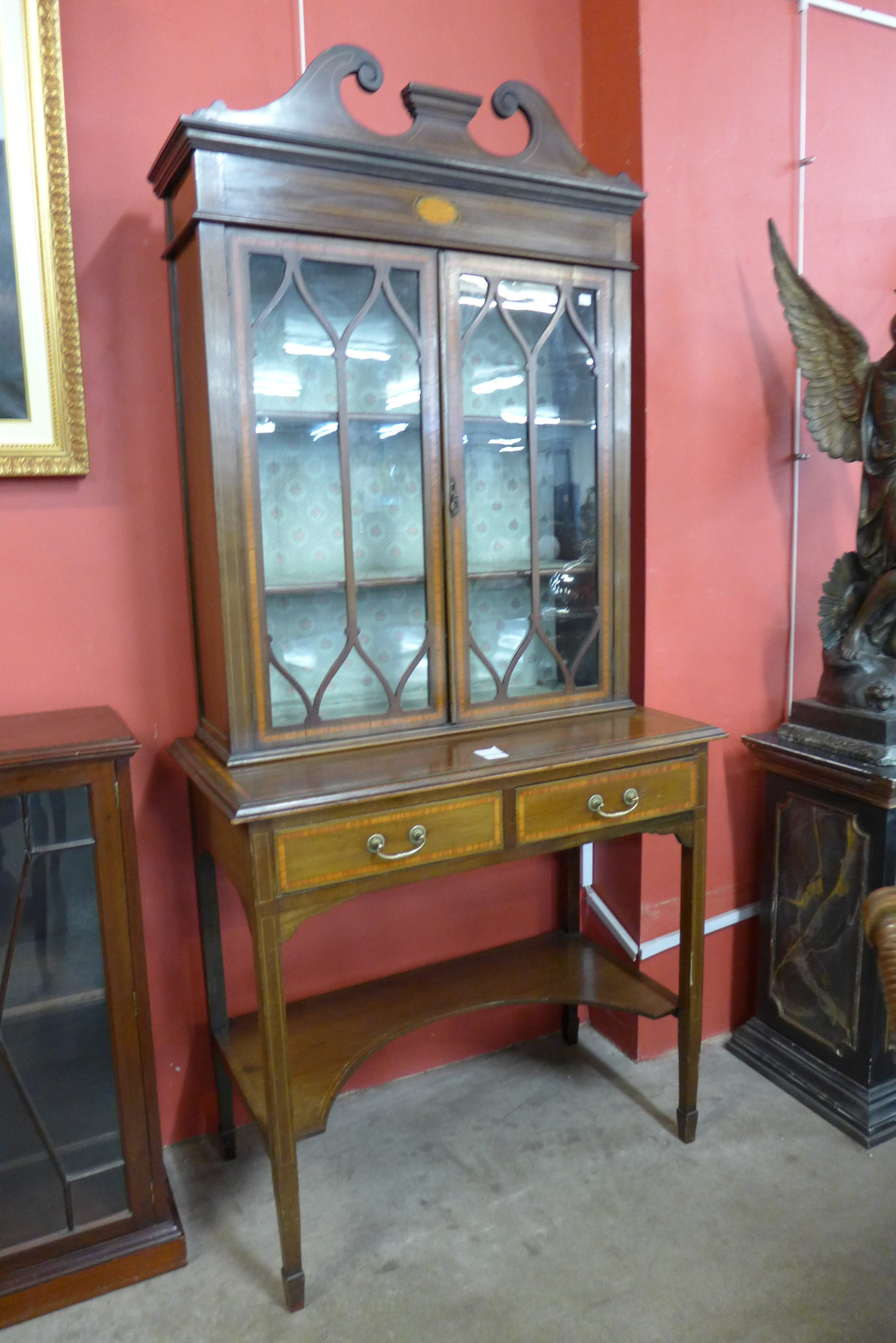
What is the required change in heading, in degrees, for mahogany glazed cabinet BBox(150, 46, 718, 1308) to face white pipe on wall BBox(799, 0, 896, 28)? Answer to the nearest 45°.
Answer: approximately 90° to its left

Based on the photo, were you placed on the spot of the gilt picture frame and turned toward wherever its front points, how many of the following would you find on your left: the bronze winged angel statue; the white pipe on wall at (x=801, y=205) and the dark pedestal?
3

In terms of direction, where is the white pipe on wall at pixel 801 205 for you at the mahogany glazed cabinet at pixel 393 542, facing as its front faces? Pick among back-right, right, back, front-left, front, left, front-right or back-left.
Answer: left

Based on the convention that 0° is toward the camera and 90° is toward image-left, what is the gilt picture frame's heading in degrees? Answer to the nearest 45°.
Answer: approximately 0°

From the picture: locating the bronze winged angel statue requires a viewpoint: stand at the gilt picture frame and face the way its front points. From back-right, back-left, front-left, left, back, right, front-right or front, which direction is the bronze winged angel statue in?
left

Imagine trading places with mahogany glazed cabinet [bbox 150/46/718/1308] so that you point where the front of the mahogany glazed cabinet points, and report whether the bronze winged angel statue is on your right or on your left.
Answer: on your left

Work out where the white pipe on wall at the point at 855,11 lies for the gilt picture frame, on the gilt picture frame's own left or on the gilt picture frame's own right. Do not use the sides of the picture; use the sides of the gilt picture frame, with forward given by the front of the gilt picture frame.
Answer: on the gilt picture frame's own left

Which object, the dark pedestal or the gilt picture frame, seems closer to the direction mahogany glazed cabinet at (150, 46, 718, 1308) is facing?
the dark pedestal

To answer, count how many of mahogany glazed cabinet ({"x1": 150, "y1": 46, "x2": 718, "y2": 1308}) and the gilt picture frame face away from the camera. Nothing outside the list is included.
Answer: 0

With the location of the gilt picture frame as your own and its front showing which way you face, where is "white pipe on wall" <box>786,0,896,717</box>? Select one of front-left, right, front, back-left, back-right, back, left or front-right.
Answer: left

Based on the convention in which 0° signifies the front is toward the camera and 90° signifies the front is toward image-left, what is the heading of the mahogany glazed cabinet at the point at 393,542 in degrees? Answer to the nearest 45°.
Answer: approximately 315°

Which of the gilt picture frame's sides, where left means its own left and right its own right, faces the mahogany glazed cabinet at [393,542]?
left
